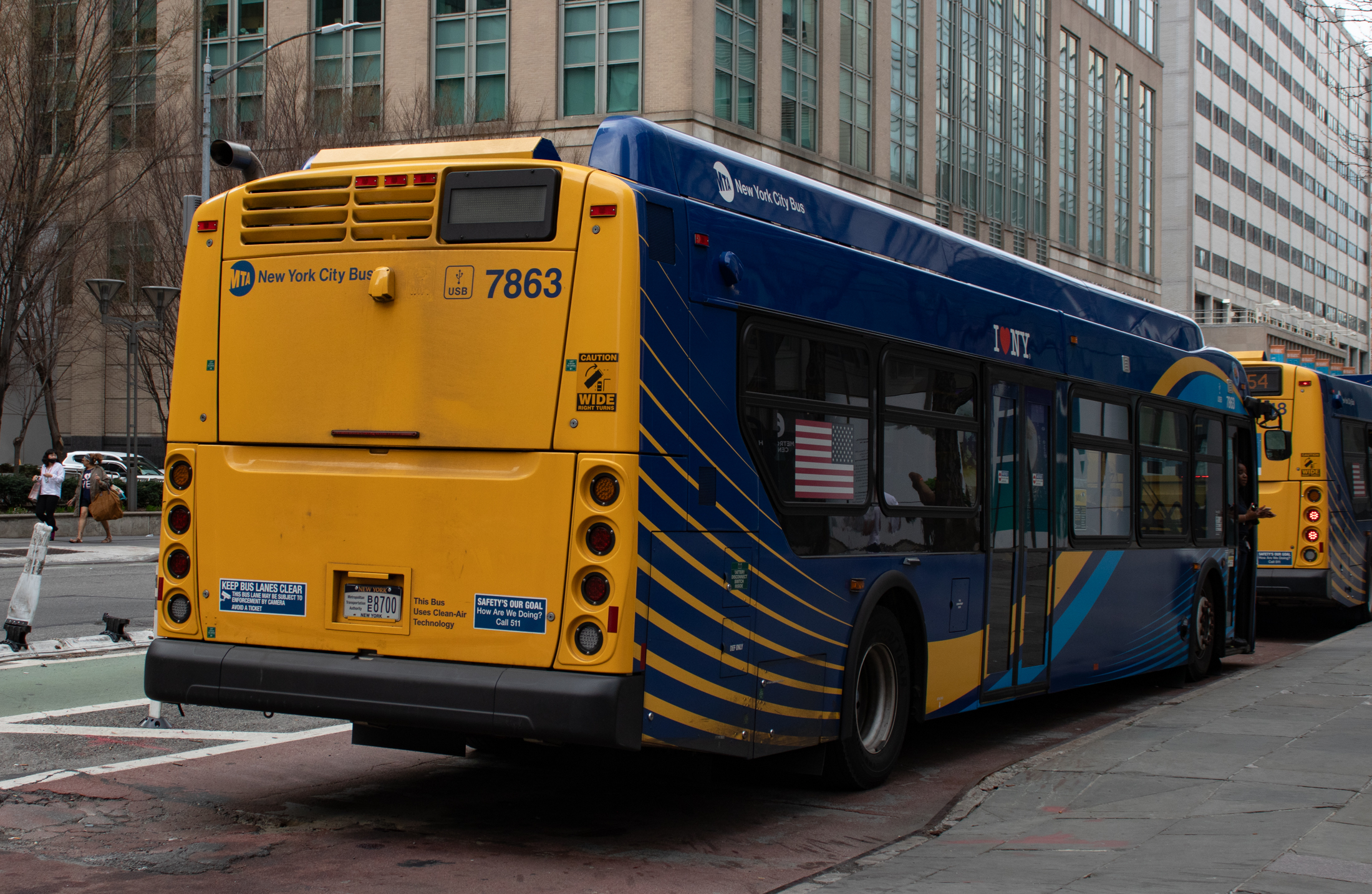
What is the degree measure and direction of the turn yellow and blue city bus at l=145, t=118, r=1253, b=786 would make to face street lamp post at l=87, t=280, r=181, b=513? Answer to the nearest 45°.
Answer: approximately 90° to its left

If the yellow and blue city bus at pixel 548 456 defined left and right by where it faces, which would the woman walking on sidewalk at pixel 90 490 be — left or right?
on its left

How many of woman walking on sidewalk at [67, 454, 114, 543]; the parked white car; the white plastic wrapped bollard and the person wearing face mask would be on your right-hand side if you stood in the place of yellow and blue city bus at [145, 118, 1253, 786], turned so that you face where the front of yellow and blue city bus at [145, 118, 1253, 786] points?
0

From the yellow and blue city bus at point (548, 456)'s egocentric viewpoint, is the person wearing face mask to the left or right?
on its left

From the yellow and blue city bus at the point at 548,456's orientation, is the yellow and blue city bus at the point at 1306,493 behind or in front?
in front

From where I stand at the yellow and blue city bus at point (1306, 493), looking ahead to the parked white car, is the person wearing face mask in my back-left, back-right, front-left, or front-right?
front-left

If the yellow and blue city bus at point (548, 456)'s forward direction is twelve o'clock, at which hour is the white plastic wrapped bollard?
The white plastic wrapped bollard is roughly at 9 o'clock from the yellow and blue city bus.

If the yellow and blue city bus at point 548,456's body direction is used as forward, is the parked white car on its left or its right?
on its left

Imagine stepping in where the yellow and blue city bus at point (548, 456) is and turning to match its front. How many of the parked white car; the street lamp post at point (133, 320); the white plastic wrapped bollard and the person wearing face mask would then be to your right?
0

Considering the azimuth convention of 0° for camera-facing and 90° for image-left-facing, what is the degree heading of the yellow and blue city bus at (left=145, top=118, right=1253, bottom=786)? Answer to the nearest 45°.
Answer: approximately 225°

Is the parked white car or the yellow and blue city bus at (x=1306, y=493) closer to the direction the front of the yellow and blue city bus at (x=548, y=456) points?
the yellow and blue city bus
